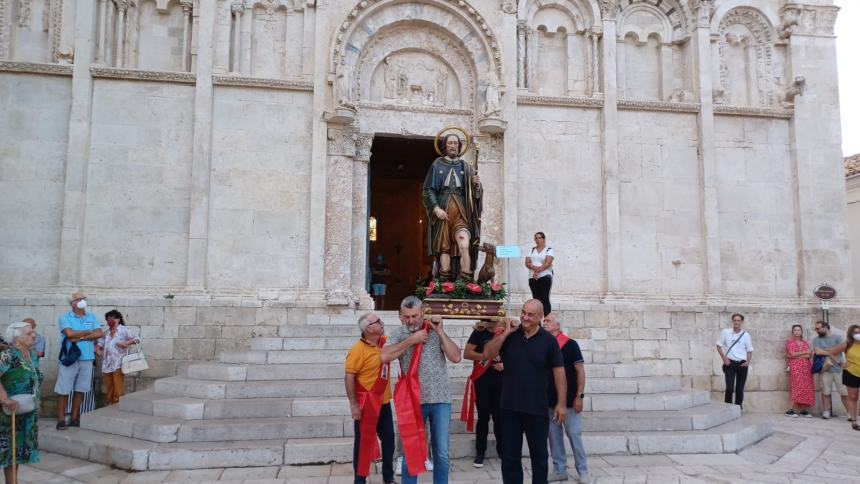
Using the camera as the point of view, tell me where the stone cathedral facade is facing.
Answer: facing the viewer

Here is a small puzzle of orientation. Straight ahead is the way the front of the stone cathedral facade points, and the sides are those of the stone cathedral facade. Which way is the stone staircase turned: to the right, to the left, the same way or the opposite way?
the same way

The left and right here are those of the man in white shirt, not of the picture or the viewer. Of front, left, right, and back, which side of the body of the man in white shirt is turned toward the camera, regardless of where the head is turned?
front

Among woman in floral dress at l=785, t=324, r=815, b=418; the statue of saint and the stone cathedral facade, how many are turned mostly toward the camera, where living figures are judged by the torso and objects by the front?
3

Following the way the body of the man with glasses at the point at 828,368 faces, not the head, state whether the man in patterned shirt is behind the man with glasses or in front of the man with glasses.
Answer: in front

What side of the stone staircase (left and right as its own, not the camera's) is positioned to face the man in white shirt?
left

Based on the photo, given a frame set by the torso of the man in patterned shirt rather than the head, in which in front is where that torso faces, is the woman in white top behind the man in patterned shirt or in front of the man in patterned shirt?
behind

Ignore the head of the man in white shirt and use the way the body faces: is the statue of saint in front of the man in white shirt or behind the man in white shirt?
in front

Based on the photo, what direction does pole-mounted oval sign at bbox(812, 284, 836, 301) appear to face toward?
toward the camera

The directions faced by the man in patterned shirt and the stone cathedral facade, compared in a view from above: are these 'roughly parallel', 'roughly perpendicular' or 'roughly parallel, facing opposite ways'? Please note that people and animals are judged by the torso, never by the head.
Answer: roughly parallel

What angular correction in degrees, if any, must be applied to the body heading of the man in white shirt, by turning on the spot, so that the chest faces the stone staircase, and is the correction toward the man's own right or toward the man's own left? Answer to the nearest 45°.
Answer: approximately 45° to the man's own right

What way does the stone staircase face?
toward the camera
